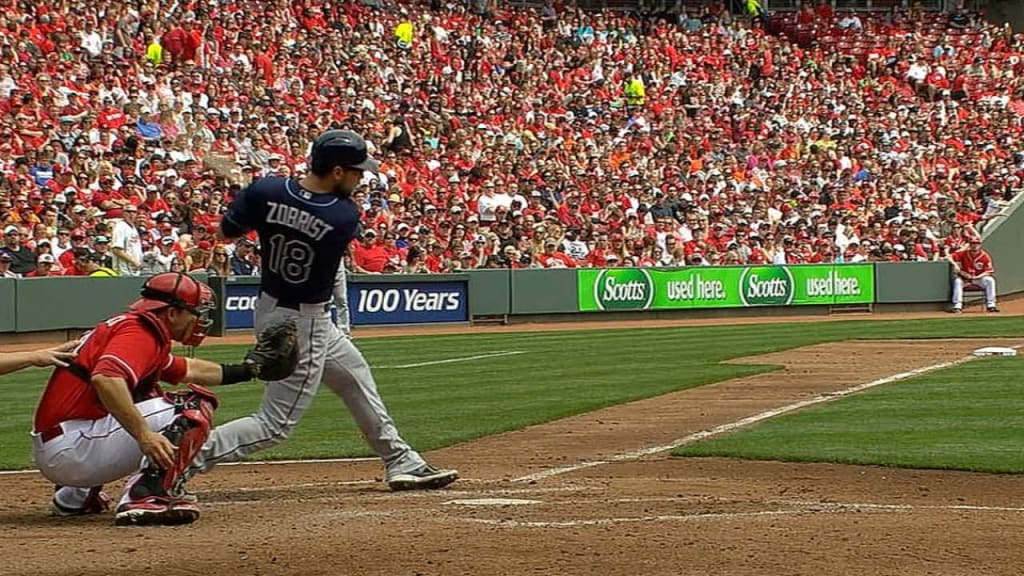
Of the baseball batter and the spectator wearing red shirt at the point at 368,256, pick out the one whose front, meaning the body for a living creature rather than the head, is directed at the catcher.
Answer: the spectator wearing red shirt

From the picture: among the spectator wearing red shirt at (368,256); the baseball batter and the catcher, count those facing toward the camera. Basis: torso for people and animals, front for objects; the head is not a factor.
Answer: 1

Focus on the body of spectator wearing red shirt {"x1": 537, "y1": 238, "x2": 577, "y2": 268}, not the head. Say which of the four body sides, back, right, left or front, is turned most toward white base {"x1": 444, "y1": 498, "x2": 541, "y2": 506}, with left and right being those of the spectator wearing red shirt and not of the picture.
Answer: front

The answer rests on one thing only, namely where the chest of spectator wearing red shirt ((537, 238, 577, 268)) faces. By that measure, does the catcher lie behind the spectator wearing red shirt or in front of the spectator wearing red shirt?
in front

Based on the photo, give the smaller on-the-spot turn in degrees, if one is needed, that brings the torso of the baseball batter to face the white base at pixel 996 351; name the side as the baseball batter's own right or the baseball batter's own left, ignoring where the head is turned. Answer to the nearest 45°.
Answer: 0° — they already face it

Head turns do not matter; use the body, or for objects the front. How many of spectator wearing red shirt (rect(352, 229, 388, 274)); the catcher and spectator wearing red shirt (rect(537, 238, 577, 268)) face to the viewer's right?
1

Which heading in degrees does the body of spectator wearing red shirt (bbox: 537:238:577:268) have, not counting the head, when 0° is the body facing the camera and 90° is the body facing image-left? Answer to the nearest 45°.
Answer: approximately 0°

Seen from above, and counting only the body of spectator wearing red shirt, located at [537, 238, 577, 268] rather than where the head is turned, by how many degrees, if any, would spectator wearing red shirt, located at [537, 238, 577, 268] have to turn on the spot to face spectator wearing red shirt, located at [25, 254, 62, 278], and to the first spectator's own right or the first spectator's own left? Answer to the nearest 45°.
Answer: approximately 45° to the first spectator's own right

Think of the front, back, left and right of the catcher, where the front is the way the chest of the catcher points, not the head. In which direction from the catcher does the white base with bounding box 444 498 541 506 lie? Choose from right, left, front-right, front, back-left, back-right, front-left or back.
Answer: front

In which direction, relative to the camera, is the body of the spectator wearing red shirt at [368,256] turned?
toward the camera

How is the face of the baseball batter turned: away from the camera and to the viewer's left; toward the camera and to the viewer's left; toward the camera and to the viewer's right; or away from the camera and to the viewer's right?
away from the camera and to the viewer's right

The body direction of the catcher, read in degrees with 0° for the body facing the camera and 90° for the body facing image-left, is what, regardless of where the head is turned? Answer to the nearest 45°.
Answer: approximately 270°

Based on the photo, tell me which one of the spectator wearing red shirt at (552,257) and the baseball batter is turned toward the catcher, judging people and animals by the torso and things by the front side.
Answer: the spectator wearing red shirt
